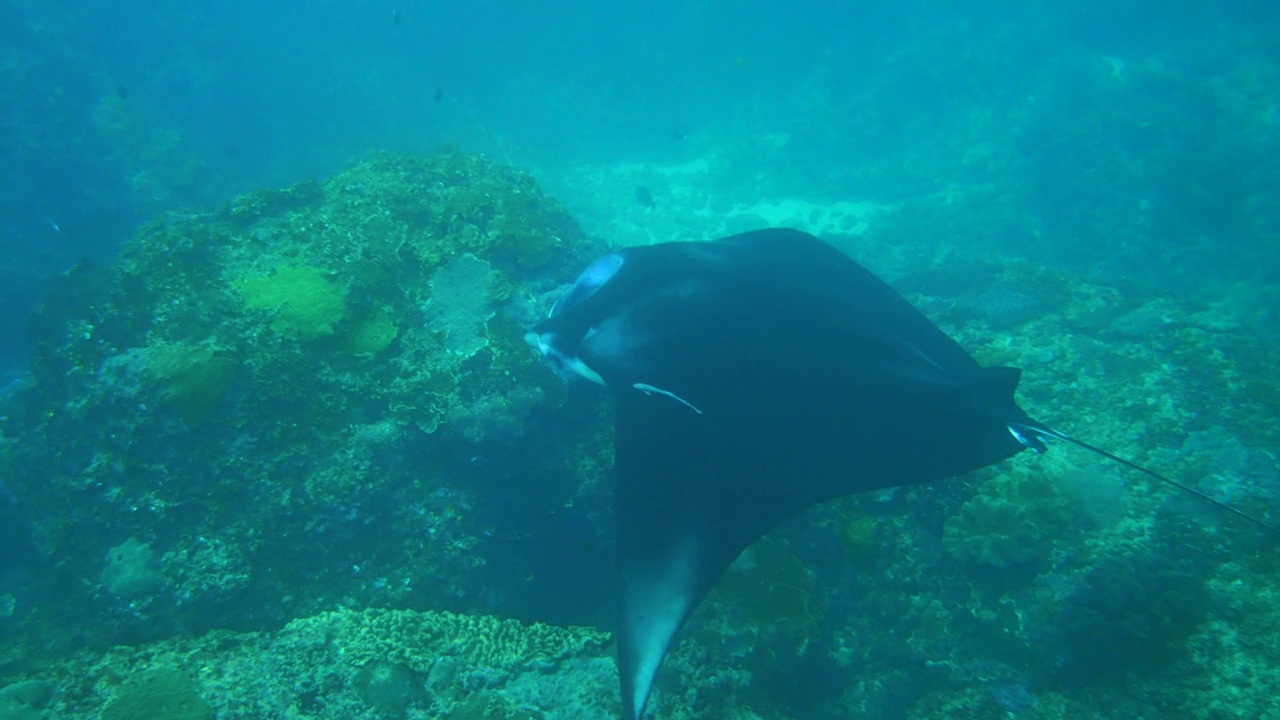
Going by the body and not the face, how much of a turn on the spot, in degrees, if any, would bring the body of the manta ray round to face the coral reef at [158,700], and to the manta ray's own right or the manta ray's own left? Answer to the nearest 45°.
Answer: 0° — it already faces it

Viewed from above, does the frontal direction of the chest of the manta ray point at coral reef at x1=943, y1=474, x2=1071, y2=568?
no

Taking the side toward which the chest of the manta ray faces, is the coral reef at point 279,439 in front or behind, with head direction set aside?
in front

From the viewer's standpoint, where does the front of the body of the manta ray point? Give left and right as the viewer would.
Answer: facing to the left of the viewer
